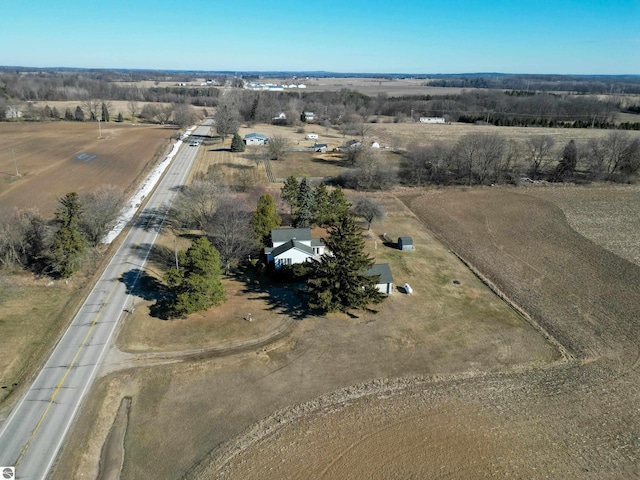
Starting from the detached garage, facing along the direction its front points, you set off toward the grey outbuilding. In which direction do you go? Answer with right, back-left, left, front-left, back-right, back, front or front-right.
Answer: back

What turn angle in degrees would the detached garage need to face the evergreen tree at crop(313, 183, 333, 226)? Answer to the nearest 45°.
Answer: approximately 135° to its right

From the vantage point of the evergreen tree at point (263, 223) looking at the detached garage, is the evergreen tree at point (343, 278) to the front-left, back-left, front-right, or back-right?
front-right

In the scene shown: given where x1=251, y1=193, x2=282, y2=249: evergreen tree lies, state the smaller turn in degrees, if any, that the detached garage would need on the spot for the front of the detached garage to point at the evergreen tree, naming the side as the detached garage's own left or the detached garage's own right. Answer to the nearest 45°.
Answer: approximately 135° to the detached garage's own right

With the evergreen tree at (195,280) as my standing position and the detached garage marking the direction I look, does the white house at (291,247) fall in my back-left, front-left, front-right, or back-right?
front-left

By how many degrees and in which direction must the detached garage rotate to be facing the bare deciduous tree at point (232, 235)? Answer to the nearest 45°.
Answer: approximately 90° to its right

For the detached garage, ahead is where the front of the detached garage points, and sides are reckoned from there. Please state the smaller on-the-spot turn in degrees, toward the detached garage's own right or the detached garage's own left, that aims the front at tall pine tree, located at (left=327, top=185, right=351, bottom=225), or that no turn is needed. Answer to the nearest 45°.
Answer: approximately 180°

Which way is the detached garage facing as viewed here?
toward the camera

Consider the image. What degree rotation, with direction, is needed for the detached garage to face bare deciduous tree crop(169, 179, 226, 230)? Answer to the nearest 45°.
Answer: approximately 135° to its right

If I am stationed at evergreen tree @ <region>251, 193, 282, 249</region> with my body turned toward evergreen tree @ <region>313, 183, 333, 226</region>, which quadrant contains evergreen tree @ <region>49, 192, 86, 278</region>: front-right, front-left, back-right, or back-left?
back-left

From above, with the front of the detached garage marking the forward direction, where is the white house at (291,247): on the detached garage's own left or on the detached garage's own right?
on the detached garage's own right

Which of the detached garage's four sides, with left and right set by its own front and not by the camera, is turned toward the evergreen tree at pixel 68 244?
right

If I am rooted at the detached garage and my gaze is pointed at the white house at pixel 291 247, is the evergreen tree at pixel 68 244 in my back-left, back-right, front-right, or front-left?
front-left

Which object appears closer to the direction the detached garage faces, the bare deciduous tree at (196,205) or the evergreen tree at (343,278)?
the evergreen tree
